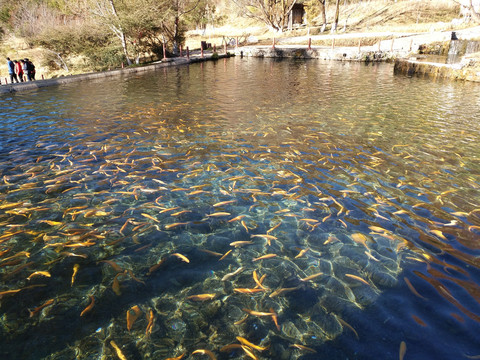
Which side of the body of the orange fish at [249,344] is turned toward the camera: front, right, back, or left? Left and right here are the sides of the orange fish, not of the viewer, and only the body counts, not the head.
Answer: left

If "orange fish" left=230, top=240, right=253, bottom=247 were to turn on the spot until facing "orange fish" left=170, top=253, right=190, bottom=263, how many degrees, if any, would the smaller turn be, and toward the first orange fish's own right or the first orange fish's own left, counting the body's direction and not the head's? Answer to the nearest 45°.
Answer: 0° — it already faces it

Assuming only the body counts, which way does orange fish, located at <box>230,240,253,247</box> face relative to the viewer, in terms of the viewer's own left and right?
facing to the left of the viewer

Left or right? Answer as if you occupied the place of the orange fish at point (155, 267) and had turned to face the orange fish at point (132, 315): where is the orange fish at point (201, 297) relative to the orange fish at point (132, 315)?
left

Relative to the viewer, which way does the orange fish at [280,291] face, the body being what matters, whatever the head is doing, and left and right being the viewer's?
facing to the left of the viewer

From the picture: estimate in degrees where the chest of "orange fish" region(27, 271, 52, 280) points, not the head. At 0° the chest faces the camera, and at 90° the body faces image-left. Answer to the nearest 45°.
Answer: approximately 270°
